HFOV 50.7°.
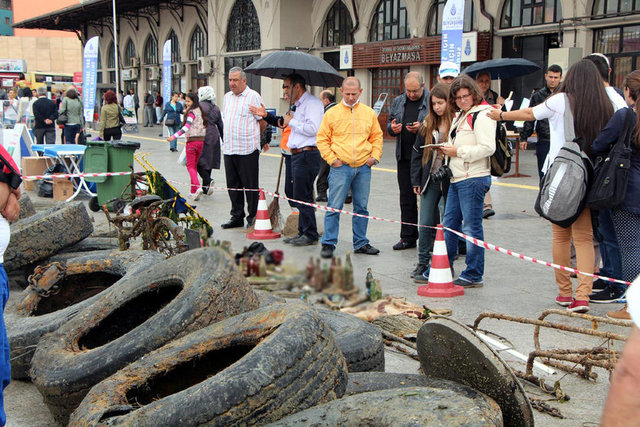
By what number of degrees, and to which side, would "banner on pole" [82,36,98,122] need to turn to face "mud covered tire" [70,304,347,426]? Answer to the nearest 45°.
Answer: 0° — it already faces it

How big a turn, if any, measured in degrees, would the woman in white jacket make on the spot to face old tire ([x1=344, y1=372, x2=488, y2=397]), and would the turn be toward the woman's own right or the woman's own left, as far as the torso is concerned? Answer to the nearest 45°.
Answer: approximately 45° to the woman's own left

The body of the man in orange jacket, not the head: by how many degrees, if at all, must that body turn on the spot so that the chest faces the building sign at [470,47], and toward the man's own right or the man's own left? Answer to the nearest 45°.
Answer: approximately 180°

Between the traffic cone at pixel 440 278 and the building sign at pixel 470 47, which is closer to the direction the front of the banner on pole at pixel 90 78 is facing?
the traffic cone

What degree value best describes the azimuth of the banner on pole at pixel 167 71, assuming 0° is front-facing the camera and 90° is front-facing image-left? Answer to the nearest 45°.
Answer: approximately 0°
